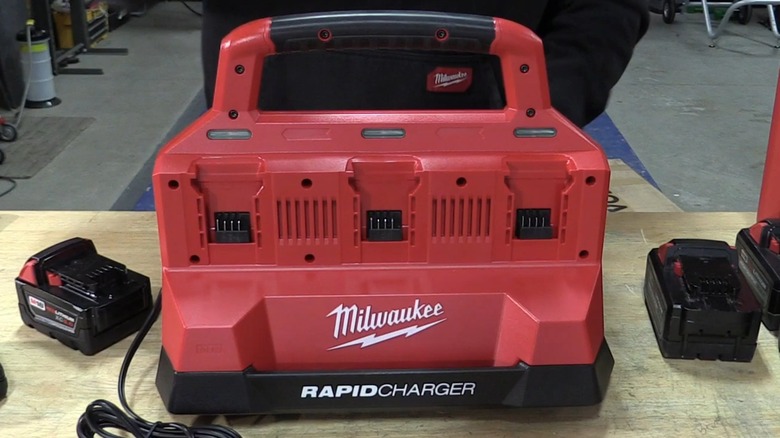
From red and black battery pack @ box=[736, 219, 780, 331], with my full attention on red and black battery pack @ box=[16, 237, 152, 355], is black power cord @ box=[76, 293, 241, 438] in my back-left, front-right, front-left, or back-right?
front-left

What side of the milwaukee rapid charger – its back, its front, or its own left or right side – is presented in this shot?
front

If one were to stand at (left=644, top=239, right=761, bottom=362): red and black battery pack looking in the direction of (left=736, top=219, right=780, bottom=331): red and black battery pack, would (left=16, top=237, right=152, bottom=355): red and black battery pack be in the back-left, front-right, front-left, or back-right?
back-left
